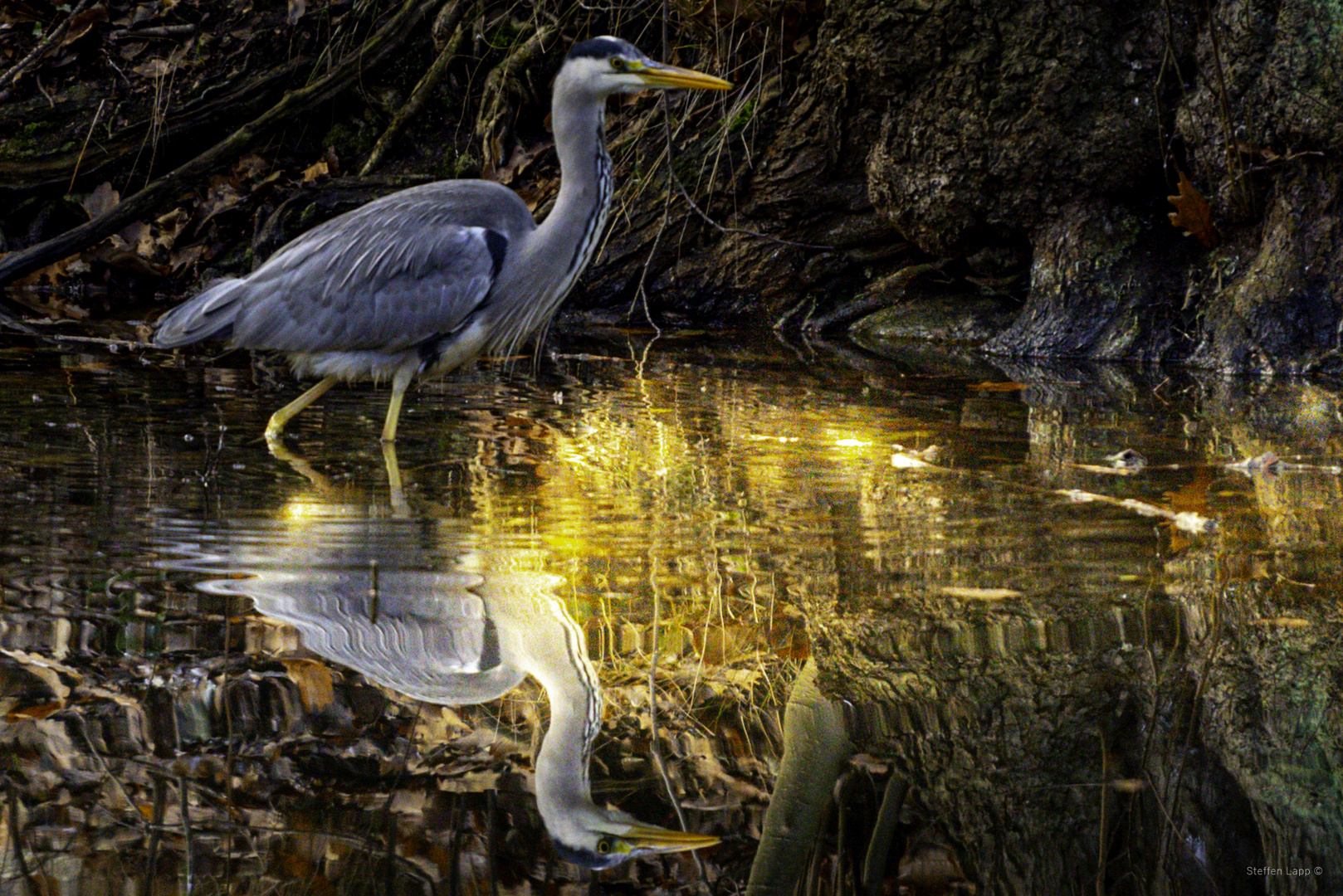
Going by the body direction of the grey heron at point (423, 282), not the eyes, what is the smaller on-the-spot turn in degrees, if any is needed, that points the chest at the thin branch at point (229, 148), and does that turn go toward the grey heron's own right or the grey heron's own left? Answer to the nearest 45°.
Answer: approximately 90° to the grey heron's own left

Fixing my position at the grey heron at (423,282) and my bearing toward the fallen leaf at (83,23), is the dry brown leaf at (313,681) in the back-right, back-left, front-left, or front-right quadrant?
back-left

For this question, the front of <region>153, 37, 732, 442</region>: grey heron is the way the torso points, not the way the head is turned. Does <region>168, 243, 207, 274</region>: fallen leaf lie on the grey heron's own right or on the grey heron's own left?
on the grey heron's own left

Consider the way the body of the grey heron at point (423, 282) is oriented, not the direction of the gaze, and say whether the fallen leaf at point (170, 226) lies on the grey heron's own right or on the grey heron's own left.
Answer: on the grey heron's own left

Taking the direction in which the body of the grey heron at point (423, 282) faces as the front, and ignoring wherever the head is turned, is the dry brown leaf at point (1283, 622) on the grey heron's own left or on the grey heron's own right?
on the grey heron's own right

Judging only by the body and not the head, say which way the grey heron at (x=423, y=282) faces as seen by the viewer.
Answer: to the viewer's right

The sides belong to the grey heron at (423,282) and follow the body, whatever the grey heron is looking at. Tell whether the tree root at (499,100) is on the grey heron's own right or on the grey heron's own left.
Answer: on the grey heron's own left

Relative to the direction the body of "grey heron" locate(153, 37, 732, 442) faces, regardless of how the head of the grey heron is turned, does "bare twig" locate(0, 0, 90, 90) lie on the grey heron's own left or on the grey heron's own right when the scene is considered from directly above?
on the grey heron's own left

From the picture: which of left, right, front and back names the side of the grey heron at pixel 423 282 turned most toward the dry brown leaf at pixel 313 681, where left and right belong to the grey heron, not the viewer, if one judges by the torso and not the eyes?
right

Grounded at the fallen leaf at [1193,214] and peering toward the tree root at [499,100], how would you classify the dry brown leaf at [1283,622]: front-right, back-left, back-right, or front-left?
back-left
